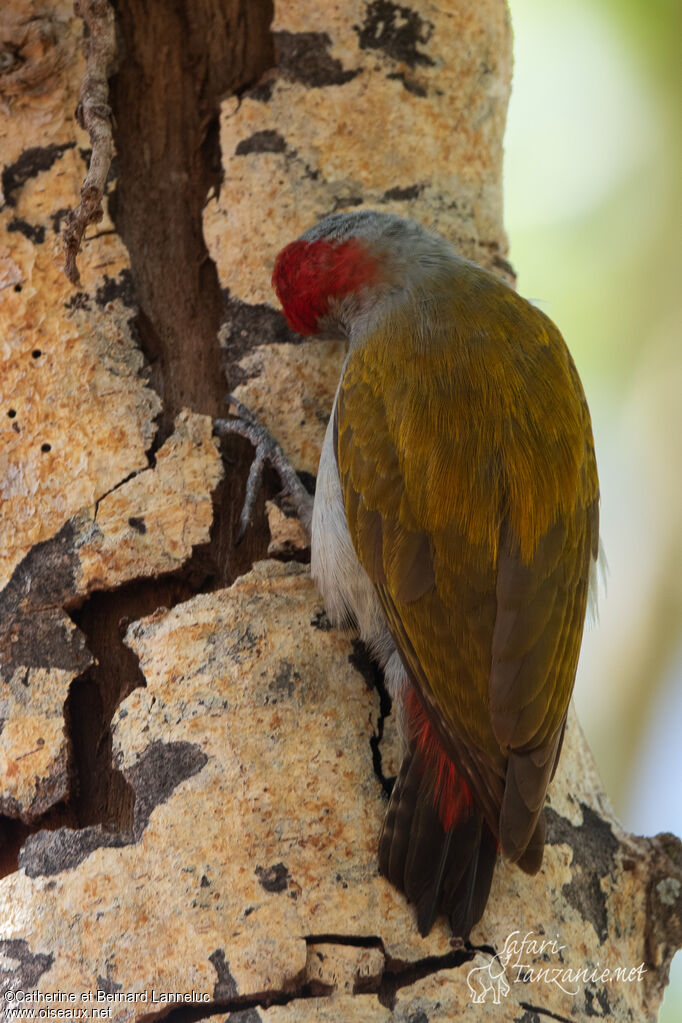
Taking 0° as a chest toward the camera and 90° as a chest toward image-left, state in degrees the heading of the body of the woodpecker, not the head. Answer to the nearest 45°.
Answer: approximately 135°
